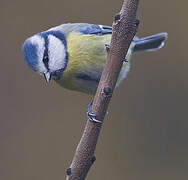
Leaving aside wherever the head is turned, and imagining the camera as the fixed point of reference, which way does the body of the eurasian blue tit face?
to the viewer's left
